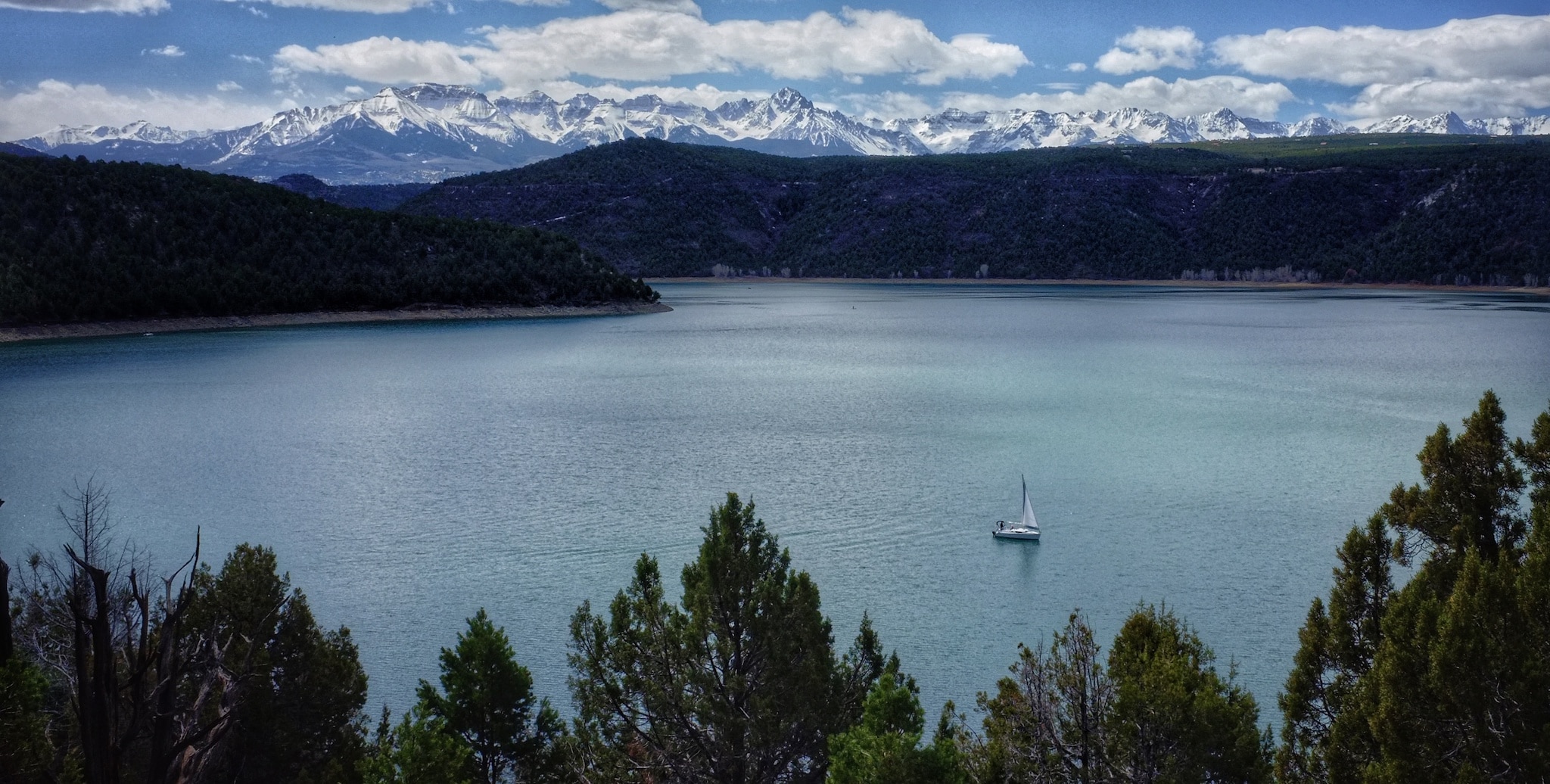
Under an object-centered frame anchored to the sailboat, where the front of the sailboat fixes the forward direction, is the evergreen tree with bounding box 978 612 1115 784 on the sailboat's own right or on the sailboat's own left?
on the sailboat's own right

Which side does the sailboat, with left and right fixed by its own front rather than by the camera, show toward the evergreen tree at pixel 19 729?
right

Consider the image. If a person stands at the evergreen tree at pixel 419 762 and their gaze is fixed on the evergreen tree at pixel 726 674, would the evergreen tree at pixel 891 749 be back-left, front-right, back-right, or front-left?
front-right

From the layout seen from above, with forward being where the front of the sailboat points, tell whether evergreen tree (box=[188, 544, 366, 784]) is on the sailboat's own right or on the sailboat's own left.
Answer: on the sailboat's own right

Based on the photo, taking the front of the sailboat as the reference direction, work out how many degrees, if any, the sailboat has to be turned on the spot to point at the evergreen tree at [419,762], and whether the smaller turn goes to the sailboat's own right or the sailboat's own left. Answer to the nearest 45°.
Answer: approximately 90° to the sailboat's own right

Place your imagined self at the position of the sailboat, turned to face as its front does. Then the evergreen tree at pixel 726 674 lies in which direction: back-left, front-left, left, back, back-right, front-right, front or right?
right

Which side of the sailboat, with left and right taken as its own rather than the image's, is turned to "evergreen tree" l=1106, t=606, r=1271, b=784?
right
